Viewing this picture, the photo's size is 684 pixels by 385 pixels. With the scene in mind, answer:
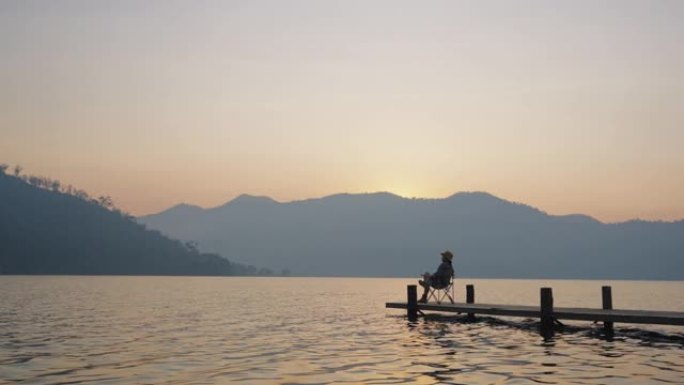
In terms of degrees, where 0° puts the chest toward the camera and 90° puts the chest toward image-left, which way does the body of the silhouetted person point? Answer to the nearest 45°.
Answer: approximately 90°
